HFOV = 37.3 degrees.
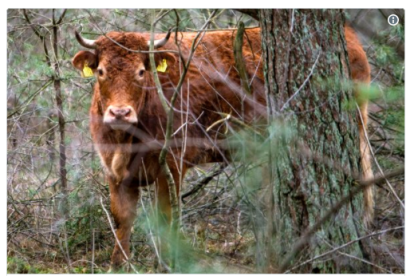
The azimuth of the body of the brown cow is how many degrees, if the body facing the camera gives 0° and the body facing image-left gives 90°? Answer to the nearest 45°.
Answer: approximately 45°

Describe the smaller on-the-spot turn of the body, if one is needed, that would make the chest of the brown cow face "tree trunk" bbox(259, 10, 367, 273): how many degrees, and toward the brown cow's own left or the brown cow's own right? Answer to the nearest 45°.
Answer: approximately 90° to the brown cow's own left
